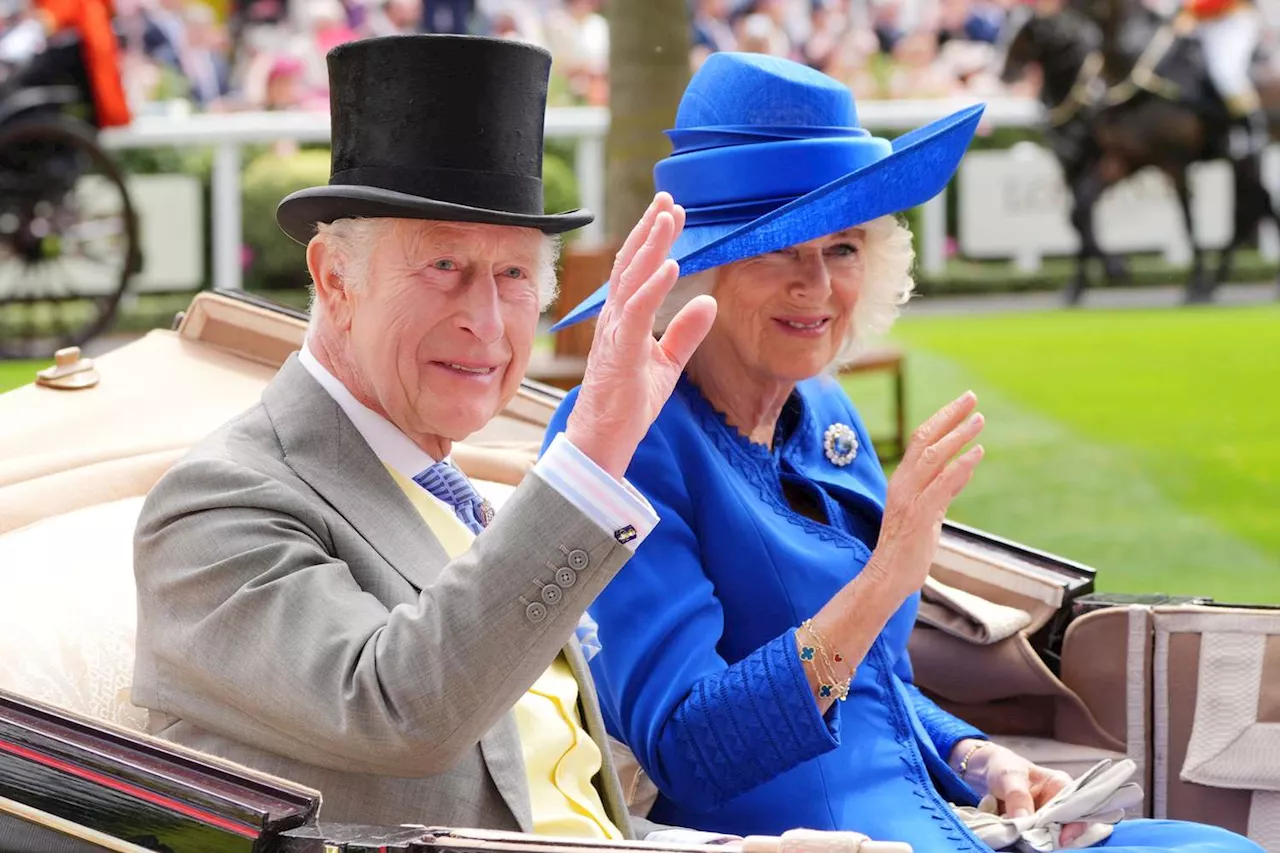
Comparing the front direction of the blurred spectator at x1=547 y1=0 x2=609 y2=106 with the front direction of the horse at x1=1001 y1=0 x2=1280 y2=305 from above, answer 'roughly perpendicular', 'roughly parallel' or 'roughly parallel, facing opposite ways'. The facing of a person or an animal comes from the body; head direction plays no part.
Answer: roughly perpendicular

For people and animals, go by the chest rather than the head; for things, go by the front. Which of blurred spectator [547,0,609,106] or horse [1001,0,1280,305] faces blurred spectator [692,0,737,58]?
the horse

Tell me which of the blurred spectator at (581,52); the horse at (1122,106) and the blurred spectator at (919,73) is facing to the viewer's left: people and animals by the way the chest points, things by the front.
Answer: the horse

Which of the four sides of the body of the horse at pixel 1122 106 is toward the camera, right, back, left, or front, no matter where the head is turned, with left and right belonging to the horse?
left

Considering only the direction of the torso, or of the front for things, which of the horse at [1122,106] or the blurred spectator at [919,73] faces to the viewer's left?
the horse

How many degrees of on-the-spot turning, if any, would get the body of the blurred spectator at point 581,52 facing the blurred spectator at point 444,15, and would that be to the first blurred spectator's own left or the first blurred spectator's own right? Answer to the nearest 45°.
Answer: approximately 90° to the first blurred spectator's own right

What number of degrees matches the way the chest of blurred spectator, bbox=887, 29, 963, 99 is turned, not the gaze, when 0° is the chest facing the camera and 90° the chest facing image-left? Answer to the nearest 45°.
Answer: approximately 0°

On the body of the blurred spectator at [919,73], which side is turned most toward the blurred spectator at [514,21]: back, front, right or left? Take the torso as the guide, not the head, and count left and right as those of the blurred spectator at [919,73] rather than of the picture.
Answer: right

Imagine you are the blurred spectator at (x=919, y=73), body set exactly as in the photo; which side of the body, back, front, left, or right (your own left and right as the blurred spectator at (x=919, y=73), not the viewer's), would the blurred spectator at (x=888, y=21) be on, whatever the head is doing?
back

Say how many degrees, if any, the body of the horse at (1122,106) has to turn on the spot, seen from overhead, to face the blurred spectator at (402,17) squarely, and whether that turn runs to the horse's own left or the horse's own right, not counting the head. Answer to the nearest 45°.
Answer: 0° — it already faces them

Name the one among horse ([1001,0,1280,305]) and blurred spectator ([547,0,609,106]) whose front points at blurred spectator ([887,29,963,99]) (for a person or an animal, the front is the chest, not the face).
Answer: the horse
